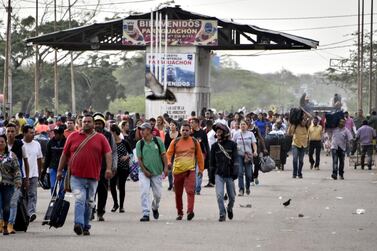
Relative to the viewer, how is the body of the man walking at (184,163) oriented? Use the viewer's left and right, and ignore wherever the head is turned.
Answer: facing the viewer

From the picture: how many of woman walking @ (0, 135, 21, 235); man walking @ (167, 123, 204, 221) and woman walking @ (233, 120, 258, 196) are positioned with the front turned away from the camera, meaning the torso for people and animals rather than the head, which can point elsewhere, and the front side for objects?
0

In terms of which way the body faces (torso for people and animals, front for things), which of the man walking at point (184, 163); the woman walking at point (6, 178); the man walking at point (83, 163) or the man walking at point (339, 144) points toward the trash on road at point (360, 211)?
the man walking at point (339, 144)

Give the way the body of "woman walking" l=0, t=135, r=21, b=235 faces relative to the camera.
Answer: toward the camera
